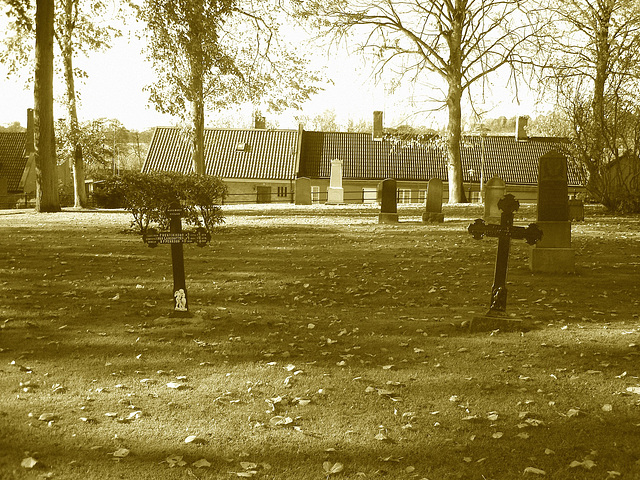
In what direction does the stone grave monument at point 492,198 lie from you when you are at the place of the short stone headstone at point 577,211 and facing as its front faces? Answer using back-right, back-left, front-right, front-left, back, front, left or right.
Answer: right

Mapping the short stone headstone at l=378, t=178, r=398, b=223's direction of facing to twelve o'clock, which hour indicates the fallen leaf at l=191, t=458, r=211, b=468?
The fallen leaf is roughly at 12 o'clock from the short stone headstone.

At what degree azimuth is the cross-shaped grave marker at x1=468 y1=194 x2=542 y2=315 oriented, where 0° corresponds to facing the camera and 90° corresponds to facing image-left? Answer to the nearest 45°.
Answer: approximately 0°

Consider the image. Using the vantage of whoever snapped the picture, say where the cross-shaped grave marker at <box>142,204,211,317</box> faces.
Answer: facing the viewer

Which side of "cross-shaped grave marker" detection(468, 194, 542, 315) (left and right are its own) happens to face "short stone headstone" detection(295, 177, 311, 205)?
back

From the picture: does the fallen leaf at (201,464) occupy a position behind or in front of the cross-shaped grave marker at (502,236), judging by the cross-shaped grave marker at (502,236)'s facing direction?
in front

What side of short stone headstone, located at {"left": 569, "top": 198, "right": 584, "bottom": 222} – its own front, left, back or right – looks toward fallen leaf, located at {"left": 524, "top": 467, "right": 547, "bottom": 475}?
front

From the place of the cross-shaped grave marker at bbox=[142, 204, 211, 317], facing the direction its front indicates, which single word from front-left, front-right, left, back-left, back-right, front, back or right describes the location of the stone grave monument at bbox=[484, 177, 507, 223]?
back-left

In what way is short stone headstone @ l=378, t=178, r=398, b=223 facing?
toward the camera

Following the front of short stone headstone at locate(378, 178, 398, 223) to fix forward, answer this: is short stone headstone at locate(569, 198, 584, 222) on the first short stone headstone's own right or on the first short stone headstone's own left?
on the first short stone headstone's own left

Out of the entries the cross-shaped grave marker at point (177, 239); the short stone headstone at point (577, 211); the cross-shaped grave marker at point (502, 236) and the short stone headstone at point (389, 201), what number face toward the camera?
4

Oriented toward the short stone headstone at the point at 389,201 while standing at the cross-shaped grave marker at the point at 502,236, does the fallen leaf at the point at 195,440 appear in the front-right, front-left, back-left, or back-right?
back-left

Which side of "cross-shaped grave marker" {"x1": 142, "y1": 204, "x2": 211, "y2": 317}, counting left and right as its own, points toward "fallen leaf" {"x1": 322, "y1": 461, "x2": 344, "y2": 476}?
front

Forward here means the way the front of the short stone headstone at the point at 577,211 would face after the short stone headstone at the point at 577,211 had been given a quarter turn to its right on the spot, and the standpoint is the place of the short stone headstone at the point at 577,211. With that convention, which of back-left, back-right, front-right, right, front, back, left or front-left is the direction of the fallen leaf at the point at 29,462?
left

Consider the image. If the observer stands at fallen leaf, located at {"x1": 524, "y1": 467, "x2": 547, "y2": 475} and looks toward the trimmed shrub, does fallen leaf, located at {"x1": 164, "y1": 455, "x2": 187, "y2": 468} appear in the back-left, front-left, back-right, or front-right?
front-left

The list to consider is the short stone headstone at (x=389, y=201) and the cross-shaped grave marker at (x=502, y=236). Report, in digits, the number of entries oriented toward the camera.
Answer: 2

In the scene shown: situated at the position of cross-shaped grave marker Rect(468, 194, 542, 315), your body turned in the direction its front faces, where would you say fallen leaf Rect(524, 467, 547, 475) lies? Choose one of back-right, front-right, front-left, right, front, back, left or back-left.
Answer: front
